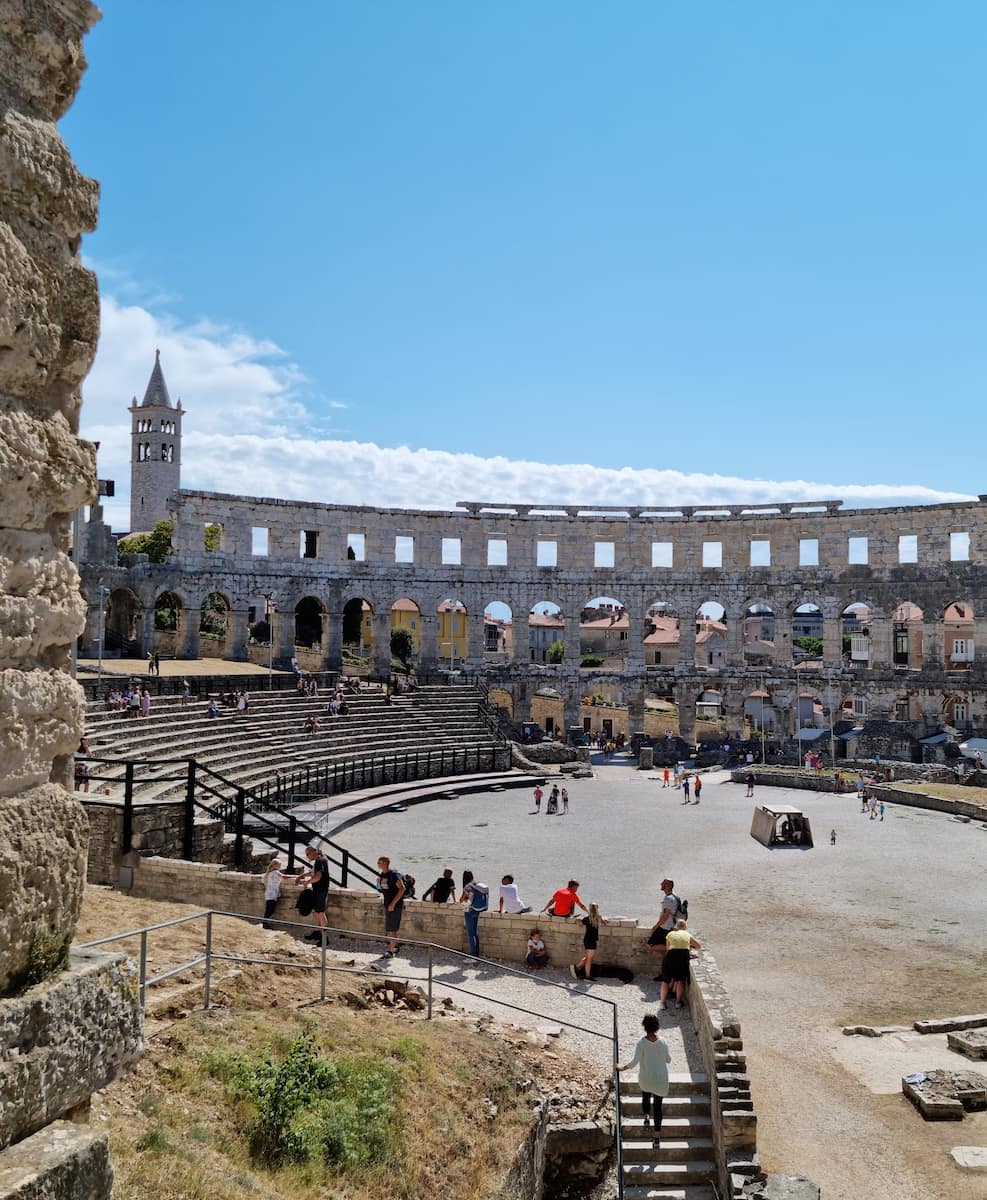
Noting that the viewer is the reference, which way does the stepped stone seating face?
facing the viewer and to the right of the viewer

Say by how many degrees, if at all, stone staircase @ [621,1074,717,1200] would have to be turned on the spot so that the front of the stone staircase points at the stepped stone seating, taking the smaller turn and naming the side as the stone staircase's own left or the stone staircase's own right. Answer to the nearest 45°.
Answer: approximately 135° to the stone staircase's own right

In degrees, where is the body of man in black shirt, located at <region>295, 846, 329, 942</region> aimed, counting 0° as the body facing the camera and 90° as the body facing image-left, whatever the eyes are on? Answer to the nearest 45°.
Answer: approximately 90°

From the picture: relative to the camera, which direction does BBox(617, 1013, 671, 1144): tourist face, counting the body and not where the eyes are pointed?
away from the camera

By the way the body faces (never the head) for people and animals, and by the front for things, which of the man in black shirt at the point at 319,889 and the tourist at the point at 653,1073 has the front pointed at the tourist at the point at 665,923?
the tourist at the point at 653,1073

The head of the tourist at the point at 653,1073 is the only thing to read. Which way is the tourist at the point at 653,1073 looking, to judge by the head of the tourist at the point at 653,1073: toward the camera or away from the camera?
away from the camera

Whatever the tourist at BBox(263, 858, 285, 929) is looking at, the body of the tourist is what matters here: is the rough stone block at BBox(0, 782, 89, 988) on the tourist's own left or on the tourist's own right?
on the tourist's own right

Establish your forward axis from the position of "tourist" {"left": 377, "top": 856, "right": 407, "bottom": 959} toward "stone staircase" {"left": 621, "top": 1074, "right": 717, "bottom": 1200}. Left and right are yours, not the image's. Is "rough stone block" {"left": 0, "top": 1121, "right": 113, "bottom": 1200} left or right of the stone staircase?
right

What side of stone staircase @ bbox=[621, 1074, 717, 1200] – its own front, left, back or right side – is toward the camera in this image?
front

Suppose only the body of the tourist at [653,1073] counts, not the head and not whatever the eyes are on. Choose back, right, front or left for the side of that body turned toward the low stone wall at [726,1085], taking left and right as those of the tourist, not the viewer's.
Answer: right

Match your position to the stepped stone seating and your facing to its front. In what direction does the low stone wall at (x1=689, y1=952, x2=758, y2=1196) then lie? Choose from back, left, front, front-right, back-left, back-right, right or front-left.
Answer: front-right
